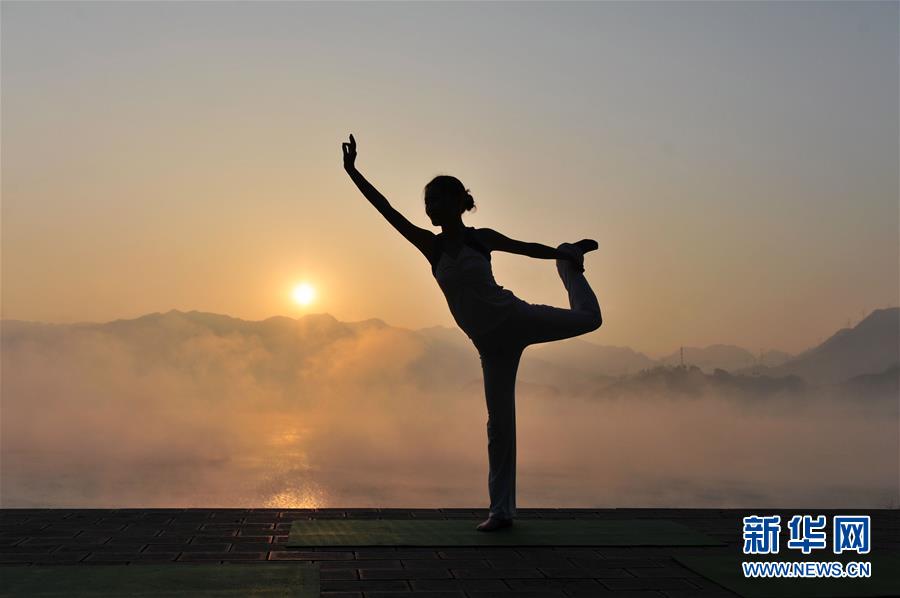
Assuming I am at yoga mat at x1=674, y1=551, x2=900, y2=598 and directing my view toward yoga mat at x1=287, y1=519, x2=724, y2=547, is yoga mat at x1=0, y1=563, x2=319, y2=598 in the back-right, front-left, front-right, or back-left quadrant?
front-left

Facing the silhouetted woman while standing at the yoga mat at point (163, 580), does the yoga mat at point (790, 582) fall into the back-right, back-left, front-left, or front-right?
front-right

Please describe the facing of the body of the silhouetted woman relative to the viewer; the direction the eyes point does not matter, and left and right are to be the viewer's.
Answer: facing the viewer and to the left of the viewer

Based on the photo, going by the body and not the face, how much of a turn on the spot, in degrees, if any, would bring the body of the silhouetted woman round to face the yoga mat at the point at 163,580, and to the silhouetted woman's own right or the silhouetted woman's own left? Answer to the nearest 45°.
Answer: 0° — they already face it

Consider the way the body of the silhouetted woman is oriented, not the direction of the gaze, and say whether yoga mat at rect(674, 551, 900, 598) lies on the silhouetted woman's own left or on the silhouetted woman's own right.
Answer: on the silhouetted woman's own left

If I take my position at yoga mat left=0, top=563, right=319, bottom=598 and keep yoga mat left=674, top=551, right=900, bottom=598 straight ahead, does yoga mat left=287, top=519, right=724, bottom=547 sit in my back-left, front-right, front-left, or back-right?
front-left

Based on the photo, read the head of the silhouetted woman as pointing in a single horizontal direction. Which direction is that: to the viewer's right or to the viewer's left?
to the viewer's left
